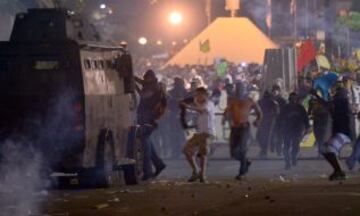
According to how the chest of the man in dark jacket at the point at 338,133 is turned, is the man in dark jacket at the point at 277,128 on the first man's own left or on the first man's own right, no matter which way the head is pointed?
on the first man's own right

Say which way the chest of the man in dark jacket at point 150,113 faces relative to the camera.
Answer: to the viewer's left

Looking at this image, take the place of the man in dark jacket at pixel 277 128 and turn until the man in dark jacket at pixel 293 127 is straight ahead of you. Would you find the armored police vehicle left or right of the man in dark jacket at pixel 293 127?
right

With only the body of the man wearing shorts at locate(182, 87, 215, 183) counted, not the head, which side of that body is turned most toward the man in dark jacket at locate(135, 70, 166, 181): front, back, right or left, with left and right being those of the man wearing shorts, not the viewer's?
right

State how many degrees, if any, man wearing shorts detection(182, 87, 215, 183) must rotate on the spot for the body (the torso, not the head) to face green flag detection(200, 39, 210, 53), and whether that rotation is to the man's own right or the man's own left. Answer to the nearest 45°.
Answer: approximately 135° to the man's own right

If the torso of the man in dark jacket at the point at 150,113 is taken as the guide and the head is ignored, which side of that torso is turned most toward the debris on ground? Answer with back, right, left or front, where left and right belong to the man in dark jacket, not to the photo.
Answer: left
